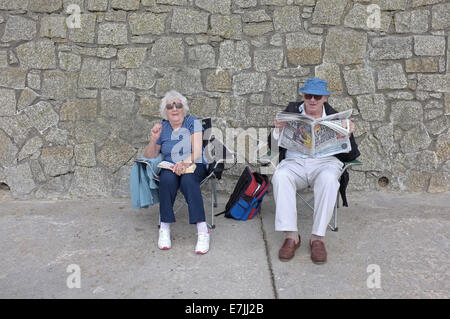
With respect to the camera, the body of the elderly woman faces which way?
toward the camera

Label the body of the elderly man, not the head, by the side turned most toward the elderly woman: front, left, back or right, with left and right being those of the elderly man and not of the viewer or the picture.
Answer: right

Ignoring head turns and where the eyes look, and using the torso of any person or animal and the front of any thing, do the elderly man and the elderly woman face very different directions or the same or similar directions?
same or similar directions

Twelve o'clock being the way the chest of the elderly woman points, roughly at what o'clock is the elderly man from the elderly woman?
The elderly man is roughly at 10 o'clock from the elderly woman.

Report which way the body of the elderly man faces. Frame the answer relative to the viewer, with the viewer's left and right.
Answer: facing the viewer

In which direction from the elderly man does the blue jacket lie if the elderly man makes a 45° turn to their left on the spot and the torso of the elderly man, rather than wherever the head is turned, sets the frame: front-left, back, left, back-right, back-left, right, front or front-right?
back-right

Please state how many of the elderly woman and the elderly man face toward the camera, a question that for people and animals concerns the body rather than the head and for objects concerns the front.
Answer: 2
